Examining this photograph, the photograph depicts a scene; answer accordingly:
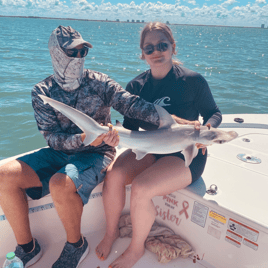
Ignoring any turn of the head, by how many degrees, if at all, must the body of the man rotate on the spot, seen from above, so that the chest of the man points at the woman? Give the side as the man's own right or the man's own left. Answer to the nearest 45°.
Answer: approximately 90° to the man's own left

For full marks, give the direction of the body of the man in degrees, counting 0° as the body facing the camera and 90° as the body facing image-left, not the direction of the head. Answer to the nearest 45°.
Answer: approximately 0°

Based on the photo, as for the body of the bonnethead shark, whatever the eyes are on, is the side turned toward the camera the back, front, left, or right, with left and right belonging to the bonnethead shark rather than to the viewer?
right
